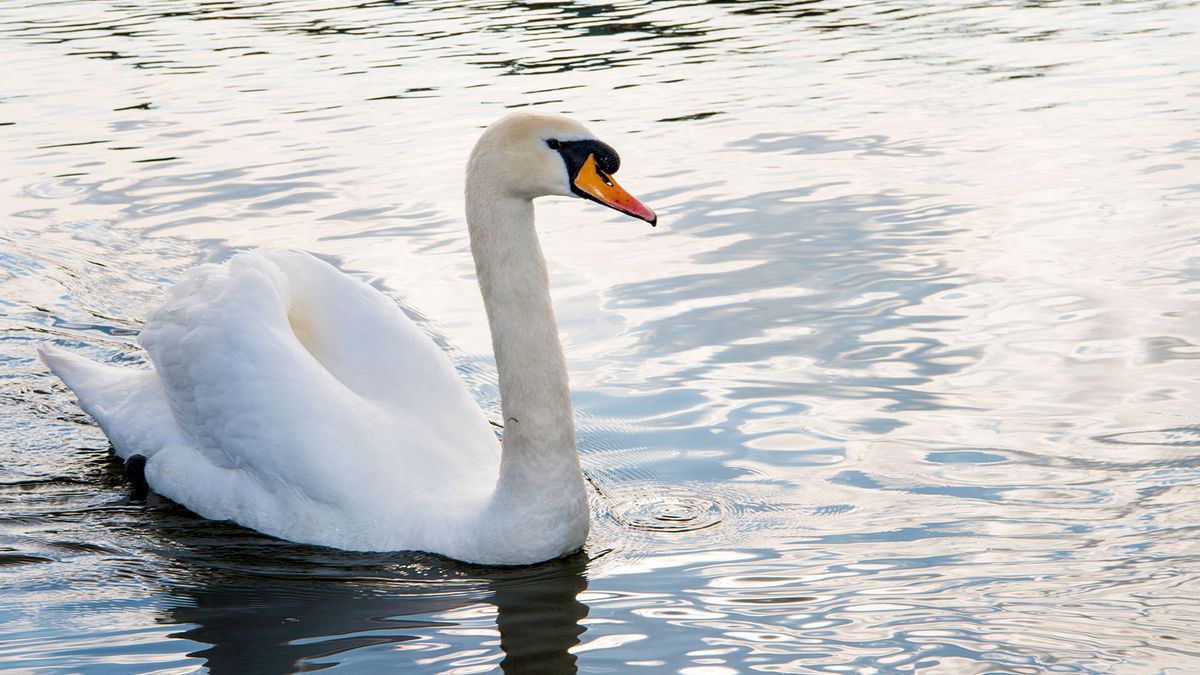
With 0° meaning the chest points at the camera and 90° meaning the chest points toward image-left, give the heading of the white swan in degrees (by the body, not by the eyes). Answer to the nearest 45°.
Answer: approximately 315°
